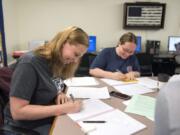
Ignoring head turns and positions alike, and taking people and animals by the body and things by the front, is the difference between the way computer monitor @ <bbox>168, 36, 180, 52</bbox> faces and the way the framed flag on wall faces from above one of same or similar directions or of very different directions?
same or similar directions

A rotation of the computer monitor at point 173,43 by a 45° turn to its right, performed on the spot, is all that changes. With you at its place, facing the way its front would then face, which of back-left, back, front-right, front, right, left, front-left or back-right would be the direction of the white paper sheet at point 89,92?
front-left

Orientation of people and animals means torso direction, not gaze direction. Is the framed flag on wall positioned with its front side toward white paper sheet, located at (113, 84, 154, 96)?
yes

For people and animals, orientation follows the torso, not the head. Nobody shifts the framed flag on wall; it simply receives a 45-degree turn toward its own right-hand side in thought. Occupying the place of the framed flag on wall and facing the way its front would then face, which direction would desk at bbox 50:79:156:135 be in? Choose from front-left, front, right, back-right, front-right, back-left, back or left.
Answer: front-left

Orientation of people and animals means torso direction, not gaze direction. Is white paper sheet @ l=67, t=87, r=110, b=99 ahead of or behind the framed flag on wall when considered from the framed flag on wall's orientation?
ahead

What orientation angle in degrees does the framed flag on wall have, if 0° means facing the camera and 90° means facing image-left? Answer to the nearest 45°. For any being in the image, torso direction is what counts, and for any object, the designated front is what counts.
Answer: approximately 0°

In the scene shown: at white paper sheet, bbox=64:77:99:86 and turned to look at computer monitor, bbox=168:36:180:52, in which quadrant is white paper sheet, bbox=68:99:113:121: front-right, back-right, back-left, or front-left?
back-right

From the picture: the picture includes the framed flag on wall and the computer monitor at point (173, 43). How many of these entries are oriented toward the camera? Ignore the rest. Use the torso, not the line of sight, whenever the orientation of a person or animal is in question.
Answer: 2

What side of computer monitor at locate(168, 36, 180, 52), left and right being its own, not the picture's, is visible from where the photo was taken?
front

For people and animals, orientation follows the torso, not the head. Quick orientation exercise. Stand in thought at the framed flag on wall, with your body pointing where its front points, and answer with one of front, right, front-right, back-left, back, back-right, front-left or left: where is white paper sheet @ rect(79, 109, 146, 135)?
front

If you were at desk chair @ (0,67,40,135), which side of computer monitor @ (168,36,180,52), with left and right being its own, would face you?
front

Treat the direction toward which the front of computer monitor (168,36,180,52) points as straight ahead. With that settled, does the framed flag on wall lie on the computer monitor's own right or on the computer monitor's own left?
on the computer monitor's own right

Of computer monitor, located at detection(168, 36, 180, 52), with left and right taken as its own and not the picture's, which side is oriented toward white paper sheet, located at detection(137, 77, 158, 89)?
front
